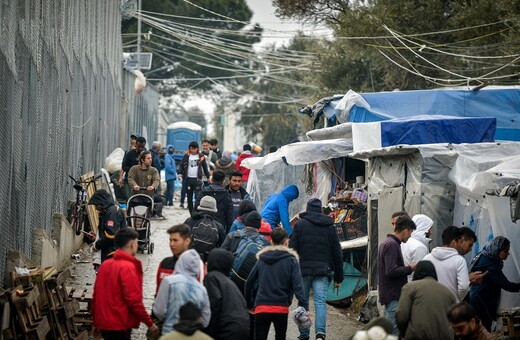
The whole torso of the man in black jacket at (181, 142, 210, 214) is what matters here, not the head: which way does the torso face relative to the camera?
toward the camera

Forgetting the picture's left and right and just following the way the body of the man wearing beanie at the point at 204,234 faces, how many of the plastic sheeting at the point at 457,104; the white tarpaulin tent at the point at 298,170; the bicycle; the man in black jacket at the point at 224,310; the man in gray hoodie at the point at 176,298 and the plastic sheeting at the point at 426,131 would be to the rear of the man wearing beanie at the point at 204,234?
2

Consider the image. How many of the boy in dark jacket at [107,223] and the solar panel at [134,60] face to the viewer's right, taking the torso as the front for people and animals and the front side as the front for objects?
0

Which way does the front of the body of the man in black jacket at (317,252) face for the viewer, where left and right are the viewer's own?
facing away from the viewer

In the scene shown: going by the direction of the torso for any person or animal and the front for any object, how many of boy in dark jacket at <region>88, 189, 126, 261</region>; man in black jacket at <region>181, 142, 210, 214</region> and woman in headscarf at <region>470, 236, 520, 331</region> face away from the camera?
0

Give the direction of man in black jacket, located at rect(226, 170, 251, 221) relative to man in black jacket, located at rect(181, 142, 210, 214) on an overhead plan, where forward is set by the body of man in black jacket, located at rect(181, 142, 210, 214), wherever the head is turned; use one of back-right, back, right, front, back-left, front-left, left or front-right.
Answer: front

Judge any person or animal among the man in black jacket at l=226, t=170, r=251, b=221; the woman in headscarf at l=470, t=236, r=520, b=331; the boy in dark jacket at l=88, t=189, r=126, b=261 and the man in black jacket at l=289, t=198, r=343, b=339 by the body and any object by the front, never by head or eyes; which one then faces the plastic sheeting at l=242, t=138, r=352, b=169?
the man in black jacket at l=289, t=198, r=343, b=339

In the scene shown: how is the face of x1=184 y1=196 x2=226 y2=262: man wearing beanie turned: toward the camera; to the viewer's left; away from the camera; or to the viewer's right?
away from the camera

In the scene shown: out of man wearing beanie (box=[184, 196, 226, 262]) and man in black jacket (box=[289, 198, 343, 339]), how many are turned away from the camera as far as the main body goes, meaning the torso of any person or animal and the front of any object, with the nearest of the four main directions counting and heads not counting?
2

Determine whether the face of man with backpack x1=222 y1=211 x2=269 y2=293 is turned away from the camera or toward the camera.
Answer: away from the camera

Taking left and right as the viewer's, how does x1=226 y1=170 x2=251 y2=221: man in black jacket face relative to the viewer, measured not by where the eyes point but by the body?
facing the viewer

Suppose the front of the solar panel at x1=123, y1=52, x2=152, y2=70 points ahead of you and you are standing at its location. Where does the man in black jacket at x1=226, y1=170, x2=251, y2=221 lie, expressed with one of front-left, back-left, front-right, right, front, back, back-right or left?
front

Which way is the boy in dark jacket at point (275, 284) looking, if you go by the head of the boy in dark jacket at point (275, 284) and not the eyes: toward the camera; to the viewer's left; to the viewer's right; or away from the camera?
away from the camera

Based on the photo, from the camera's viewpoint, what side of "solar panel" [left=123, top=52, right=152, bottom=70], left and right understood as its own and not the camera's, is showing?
front

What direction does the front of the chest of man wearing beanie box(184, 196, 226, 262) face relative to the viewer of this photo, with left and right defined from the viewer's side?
facing away from the viewer
